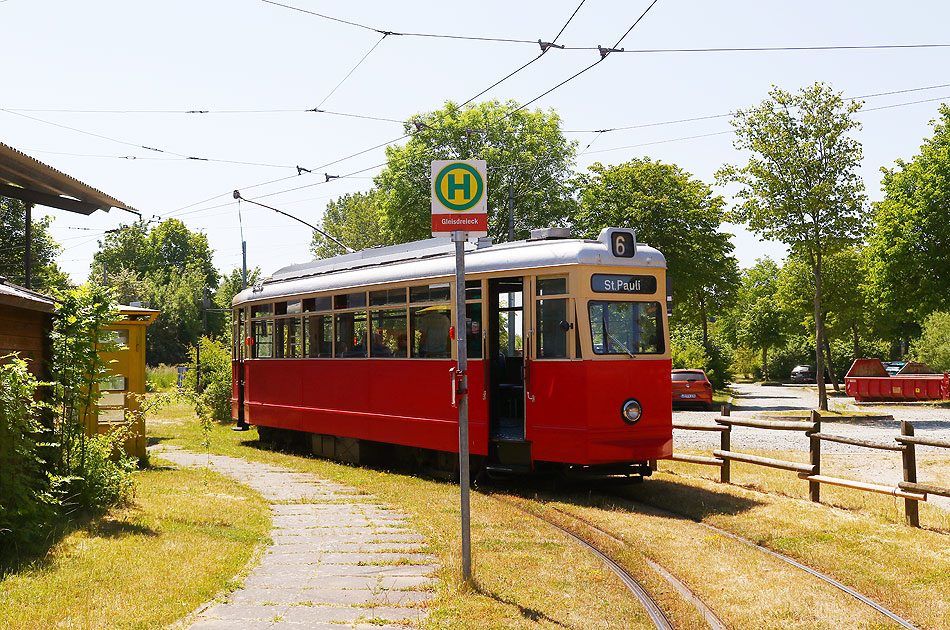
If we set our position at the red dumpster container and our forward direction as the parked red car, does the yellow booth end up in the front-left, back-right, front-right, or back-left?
front-left

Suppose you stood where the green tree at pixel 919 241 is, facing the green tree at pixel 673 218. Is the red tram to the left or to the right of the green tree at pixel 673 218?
left

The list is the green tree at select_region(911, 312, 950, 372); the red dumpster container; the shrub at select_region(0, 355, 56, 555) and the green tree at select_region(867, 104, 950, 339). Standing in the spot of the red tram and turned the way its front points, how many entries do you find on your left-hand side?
3

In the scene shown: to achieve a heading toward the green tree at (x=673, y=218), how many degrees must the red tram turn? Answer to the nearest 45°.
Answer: approximately 135° to its left

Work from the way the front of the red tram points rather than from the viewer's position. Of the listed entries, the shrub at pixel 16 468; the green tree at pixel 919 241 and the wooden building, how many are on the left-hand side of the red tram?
1

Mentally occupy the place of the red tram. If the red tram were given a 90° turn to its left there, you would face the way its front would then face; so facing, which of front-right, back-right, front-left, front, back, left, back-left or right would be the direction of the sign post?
back-right

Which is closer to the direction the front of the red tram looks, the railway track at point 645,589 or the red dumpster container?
the railway track

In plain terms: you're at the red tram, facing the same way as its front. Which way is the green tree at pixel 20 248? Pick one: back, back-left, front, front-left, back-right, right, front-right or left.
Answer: back

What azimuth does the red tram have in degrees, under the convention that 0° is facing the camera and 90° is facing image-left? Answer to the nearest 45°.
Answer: approximately 315°

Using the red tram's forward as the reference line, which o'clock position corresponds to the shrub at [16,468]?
The shrub is roughly at 3 o'clock from the red tram.

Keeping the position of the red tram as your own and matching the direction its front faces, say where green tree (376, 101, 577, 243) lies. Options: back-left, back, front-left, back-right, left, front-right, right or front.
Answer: back-left

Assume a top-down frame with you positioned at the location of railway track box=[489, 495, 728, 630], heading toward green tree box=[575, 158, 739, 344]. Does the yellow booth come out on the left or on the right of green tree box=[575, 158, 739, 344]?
left

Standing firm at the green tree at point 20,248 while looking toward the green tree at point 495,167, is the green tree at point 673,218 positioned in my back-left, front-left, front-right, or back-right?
front-right

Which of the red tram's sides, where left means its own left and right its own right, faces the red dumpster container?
left
